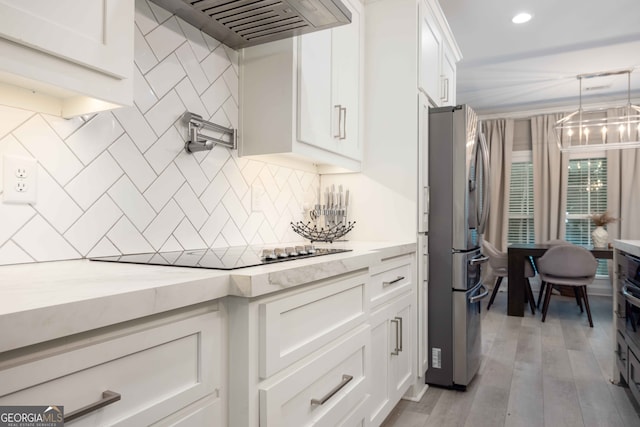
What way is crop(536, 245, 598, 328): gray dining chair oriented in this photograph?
away from the camera

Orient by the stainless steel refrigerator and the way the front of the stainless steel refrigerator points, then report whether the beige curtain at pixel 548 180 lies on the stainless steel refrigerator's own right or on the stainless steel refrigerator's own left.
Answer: on the stainless steel refrigerator's own left

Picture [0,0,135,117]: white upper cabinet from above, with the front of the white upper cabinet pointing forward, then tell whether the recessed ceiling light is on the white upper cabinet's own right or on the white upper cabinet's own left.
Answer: on the white upper cabinet's own left

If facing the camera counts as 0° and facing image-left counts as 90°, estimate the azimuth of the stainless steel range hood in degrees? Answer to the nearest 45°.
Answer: approximately 315°

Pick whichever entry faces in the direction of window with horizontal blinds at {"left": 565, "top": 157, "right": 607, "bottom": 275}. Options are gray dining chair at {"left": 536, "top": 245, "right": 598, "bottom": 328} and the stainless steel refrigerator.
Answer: the gray dining chair

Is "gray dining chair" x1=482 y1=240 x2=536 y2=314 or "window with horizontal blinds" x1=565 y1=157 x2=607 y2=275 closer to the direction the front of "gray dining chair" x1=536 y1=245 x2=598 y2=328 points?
the window with horizontal blinds

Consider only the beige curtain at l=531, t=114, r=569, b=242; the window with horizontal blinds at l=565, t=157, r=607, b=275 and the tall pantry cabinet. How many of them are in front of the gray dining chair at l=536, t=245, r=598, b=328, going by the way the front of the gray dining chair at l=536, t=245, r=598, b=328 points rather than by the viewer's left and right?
2

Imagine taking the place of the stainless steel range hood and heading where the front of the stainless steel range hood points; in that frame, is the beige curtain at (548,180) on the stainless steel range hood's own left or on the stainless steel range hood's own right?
on the stainless steel range hood's own left

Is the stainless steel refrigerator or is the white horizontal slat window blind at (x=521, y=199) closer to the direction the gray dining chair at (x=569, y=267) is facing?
the white horizontal slat window blind

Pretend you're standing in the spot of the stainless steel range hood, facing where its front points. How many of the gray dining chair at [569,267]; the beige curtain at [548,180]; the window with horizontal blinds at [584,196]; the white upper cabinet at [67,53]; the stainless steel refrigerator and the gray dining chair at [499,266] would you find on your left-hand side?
5

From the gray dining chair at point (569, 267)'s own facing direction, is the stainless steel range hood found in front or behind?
behind

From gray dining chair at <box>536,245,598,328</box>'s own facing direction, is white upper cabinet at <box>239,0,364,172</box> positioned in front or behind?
behind

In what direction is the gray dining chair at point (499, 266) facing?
to the viewer's right

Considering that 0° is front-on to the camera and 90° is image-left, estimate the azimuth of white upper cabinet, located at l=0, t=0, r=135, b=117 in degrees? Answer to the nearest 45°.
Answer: approximately 315°
